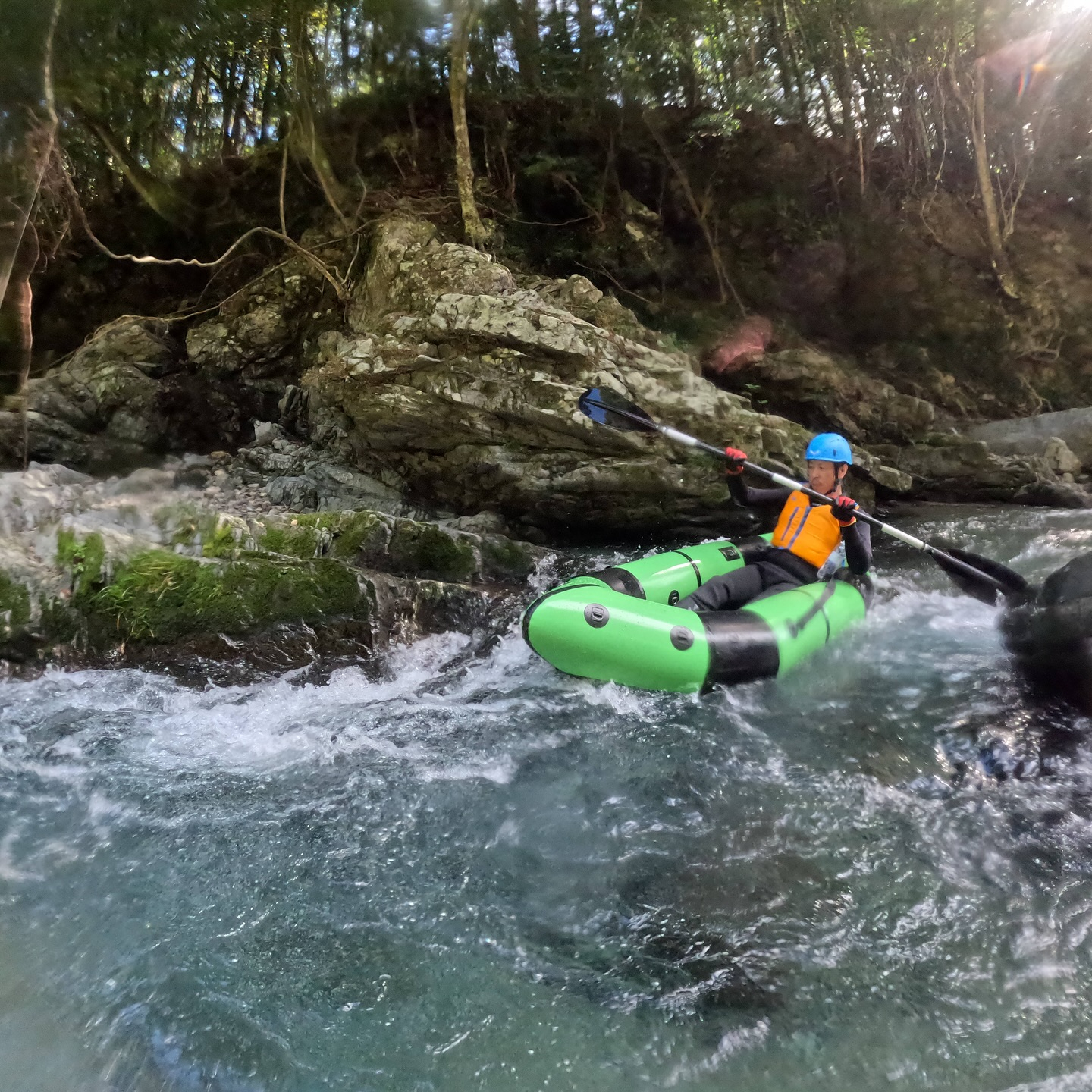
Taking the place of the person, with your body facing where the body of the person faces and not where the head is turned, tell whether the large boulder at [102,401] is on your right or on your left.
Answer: on your right

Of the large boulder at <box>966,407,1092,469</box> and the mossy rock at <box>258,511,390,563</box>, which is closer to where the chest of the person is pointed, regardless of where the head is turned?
the mossy rock

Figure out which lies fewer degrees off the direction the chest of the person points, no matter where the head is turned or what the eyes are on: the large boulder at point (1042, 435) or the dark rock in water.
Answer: the dark rock in water

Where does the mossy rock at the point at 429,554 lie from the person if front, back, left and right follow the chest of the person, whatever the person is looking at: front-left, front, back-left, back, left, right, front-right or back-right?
front-right

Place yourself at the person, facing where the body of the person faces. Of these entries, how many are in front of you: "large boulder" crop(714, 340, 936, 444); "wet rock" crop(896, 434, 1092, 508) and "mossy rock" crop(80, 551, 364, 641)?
1

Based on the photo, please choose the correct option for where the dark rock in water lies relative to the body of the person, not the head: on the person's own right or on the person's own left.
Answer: on the person's own left

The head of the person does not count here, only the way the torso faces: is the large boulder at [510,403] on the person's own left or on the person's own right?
on the person's own right

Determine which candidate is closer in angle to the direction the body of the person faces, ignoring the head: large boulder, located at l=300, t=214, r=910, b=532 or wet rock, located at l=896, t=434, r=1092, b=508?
the large boulder

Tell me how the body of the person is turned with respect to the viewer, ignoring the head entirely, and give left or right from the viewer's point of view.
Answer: facing the viewer and to the left of the viewer

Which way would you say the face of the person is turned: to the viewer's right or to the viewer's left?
to the viewer's left

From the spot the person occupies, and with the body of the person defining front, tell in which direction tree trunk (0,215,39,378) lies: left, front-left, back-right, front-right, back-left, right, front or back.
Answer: front-right

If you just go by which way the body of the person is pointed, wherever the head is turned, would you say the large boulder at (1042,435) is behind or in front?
behind
